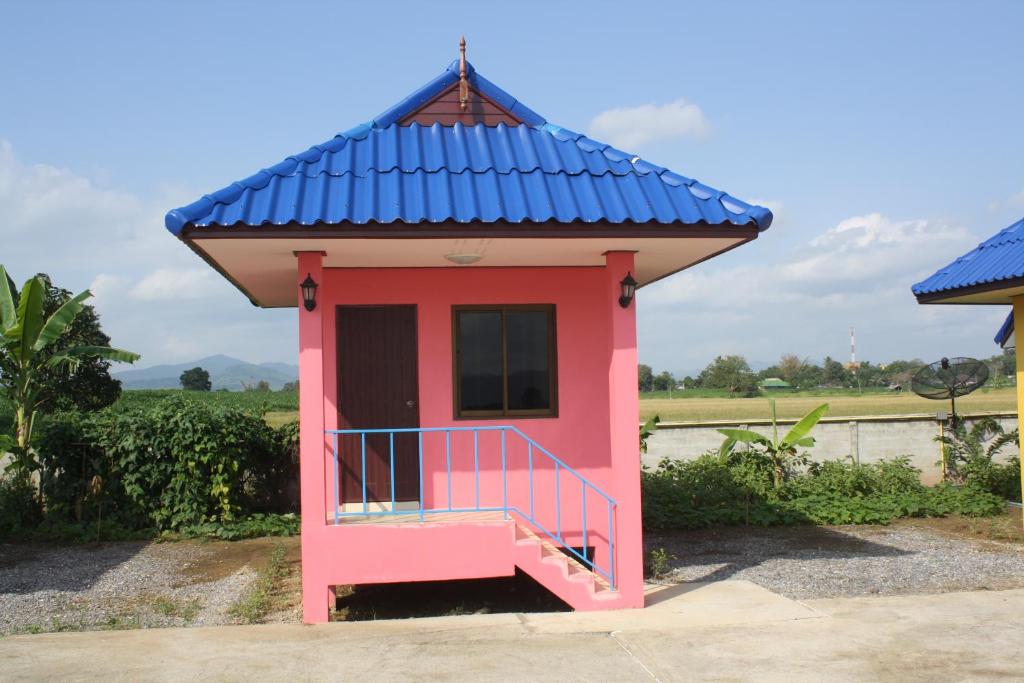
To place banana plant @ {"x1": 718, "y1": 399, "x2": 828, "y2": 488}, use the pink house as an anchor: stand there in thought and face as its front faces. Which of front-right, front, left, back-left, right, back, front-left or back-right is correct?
back-left

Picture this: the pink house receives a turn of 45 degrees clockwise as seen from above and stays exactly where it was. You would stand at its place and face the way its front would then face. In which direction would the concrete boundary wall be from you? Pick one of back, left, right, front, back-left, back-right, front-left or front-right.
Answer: back

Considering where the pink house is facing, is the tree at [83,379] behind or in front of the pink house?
behind

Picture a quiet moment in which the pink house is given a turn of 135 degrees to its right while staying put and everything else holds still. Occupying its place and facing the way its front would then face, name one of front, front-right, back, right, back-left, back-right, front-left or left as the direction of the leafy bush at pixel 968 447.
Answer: right

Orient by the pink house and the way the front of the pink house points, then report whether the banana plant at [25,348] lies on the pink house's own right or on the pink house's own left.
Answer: on the pink house's own right

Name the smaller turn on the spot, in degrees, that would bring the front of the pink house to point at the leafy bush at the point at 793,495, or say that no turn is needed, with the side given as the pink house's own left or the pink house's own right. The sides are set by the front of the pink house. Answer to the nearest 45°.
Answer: approximately 135° to the pink house's own left

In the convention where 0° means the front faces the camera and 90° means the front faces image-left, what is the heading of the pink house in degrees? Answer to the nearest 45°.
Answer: approximately 0°

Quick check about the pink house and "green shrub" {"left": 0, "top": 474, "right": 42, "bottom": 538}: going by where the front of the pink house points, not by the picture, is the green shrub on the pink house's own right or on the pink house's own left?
on the pink house's own right

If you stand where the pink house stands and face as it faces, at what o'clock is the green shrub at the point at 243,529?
The green shrub is roughly at 5 o'clock from the pink house.

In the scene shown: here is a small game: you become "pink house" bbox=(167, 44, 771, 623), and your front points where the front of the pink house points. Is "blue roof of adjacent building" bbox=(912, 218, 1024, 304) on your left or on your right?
on your left

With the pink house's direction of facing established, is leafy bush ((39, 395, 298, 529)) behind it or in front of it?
behind

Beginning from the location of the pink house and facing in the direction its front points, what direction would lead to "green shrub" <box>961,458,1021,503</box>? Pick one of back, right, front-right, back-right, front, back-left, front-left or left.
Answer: back-left
